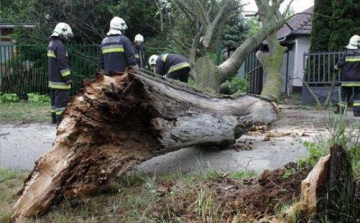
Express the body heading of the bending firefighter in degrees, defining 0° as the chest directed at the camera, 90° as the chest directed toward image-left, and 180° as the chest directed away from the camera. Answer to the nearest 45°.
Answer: approximately 90°

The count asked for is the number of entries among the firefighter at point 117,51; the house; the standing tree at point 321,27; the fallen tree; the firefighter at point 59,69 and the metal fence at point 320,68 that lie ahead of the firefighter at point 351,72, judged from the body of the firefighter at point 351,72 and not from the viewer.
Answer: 3

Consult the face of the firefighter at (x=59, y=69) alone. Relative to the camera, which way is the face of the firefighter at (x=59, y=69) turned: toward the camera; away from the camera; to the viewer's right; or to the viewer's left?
to the viewer's right

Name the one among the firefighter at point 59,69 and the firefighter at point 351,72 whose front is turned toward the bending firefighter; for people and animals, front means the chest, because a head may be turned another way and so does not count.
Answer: the firefighter at point 59,69

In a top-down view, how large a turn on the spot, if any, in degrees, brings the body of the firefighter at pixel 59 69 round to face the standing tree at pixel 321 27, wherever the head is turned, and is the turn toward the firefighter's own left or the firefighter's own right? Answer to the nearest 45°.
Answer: approximately 45° to the firefighter's own left

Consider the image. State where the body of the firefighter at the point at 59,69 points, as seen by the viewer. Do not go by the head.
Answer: to the viewer's right

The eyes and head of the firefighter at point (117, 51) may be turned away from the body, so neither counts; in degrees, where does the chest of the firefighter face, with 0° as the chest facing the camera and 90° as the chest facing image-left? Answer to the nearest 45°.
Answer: approximately 225°

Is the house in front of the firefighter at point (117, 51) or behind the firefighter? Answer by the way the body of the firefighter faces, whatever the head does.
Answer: in front

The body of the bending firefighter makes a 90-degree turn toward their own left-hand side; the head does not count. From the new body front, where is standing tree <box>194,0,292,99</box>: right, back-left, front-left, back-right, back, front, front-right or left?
back-left

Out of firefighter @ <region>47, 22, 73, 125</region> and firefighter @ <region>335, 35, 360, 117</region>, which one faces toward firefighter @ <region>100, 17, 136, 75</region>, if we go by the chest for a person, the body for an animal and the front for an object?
firefighter @ <region>47, 22, 73, 125</region>

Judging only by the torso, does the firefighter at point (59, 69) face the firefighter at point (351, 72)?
yes
